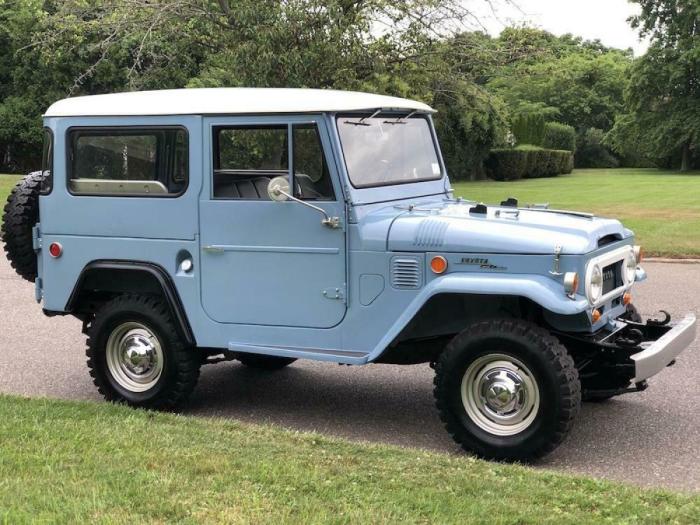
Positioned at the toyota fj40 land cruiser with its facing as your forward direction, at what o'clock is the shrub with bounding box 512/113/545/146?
The shrub is roughly at 8 o'clock from the toyota fj40 land cruiser.

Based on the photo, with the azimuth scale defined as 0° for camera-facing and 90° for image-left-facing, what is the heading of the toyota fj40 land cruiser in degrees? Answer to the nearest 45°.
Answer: approximately 315°

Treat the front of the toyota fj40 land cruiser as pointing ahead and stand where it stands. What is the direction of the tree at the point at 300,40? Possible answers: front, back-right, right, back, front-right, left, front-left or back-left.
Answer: back-left

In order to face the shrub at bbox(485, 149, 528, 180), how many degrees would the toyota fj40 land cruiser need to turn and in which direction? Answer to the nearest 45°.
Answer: approximately 135° to its left

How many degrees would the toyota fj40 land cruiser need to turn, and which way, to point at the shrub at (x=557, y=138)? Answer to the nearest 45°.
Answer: approximately 135° to its left

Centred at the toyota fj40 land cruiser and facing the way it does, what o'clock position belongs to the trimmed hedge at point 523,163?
The trimmed hedge is roughly at 8 o'clock from the toyota fj40 land cruiser.
